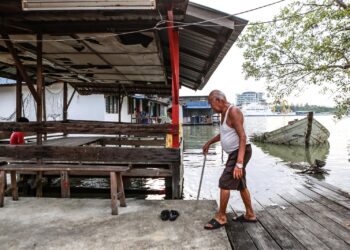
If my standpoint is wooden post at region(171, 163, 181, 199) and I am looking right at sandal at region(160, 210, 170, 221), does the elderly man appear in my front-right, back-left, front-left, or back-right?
front-left

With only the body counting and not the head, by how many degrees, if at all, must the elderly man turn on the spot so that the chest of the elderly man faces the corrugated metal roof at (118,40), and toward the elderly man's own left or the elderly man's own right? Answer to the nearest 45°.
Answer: approximately 45° to the elderly man's own right

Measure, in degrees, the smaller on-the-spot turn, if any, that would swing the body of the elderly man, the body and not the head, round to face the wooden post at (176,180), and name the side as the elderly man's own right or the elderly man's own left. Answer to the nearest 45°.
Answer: approximately 45° to the elderly man's own right

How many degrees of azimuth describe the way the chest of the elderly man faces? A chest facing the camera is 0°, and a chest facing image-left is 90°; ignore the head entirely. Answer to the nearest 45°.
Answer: approximately 90°

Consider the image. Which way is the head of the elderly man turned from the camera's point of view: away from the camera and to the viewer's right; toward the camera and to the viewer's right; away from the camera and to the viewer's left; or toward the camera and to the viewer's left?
toward the camera and to the viewer's left
